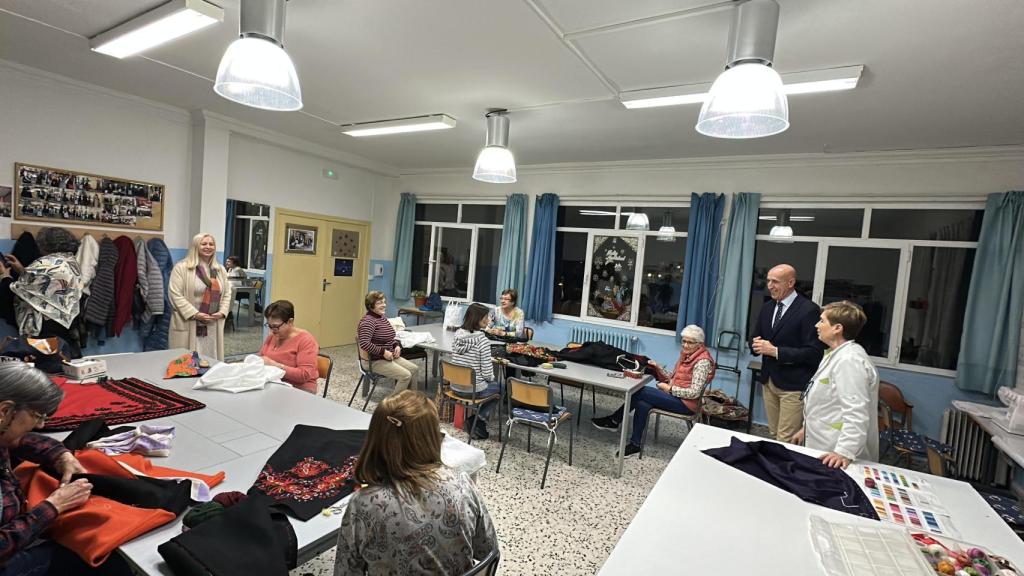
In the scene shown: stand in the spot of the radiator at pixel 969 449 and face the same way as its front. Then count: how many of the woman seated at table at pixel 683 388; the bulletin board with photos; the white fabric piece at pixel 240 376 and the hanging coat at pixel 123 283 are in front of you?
4

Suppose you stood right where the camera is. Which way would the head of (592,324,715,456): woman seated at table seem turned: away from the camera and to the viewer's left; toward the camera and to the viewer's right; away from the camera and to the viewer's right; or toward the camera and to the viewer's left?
toward the camera and to the viewer's left

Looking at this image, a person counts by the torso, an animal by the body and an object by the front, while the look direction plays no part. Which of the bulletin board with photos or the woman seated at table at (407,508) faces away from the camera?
the woman seated at table

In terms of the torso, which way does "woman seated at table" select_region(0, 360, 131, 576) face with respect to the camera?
to the viewer's right

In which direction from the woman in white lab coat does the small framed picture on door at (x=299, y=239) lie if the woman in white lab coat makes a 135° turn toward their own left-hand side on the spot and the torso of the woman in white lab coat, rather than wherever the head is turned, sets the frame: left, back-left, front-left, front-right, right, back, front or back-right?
back-right

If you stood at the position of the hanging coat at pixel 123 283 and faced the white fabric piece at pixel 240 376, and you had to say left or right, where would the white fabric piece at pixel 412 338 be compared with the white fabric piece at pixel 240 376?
left

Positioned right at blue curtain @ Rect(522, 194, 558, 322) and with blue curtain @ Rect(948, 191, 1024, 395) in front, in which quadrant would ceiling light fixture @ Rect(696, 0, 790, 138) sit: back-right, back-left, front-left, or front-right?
front-right

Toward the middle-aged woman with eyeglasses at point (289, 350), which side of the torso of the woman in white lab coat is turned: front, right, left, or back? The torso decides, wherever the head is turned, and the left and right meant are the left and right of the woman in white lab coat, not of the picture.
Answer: front

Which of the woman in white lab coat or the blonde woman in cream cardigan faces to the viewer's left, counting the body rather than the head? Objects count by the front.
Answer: the woman in white lab coat

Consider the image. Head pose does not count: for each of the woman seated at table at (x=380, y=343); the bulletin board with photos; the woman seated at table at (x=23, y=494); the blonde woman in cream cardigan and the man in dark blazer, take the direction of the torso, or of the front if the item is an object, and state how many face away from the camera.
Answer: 0

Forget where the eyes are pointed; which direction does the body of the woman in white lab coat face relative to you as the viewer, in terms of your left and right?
facing to the left of the viewer

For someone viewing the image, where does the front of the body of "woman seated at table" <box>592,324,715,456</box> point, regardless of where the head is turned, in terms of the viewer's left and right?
facing to the left of the viewer

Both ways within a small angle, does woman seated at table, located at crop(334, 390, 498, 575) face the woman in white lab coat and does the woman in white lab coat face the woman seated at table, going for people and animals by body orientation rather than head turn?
no

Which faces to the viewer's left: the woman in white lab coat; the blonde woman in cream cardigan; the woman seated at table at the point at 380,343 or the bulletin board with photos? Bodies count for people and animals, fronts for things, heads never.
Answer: the woman in white lab coat

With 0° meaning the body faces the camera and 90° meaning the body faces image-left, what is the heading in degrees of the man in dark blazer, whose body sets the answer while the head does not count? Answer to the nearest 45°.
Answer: approximately 45°

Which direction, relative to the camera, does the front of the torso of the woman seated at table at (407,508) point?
away from the camera

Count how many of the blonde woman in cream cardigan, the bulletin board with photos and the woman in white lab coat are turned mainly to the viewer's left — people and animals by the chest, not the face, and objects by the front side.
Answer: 1
